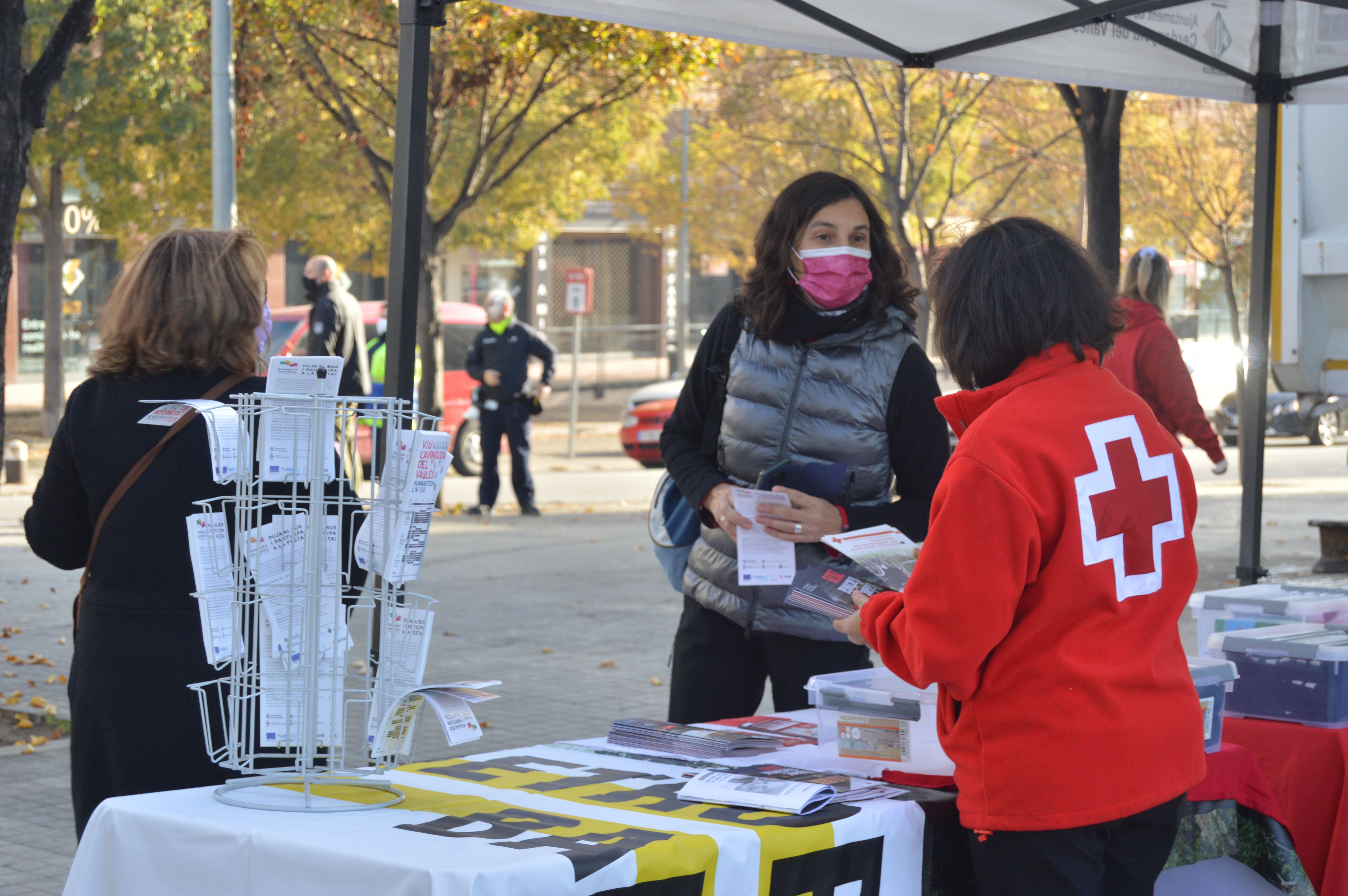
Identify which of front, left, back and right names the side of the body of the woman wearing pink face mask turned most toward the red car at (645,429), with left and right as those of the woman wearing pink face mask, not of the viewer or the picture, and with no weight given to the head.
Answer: back

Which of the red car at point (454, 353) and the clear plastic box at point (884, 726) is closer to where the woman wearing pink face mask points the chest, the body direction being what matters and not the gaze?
the clear plastic box

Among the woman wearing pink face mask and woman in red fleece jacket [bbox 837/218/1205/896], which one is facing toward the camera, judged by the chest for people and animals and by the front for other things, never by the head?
the woman wearing pink face mask

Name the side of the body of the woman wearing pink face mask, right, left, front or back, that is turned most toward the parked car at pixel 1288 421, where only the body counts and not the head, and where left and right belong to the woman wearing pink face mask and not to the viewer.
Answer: back

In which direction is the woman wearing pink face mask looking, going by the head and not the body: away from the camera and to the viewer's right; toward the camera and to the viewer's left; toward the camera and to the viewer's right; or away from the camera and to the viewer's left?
toward the camera and to the viewer's right

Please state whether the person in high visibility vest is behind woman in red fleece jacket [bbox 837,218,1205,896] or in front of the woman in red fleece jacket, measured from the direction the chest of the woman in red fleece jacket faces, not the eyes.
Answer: in front

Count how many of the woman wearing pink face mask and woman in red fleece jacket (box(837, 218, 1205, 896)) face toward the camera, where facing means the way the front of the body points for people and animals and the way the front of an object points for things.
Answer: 1

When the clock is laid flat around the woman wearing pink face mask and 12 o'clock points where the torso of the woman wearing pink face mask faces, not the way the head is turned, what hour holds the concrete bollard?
The concrete bollard is roughly at 5 o'clock from the woman wearing pink face mask.

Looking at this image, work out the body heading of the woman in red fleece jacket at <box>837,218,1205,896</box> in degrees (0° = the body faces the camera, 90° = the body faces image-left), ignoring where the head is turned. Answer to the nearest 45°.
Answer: approximately 135°

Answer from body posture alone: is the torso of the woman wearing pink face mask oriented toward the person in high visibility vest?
no

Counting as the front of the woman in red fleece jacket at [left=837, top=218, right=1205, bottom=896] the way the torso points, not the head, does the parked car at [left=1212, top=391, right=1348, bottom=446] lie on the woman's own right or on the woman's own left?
on the woman's own right

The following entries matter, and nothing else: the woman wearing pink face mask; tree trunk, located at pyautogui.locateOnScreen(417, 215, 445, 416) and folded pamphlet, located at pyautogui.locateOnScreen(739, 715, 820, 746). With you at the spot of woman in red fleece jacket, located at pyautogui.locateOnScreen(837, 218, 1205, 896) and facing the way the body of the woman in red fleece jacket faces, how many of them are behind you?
0

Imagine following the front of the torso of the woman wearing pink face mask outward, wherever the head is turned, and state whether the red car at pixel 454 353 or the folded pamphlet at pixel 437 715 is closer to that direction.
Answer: the folded pamphlet

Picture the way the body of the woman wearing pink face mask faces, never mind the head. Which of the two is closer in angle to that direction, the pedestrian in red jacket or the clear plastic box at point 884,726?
the clear plastic box

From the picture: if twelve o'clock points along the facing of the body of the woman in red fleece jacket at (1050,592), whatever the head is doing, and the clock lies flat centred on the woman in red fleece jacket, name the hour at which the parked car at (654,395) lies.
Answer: The parked car is roughly at 1 o'clock from the woman in red fleece jacket.

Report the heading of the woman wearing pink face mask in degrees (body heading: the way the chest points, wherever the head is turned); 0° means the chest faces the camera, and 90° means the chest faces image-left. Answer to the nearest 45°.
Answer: approximately 0°

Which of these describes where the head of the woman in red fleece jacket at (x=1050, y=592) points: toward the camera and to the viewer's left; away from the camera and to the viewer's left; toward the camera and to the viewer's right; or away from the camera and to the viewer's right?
away from the camera and to the viewer's left
